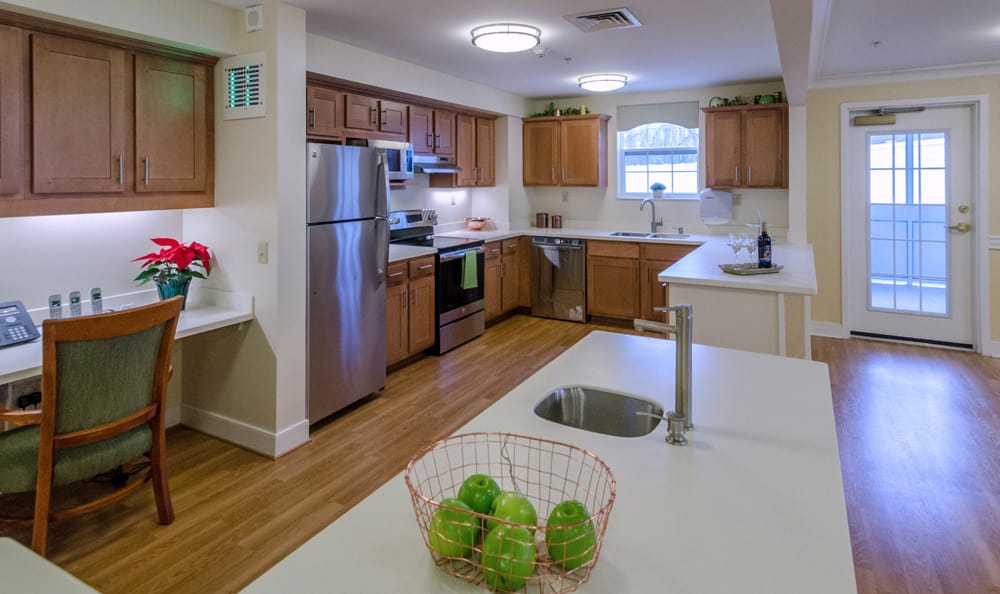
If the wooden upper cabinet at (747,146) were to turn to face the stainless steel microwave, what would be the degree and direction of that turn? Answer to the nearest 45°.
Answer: approximately 45° to its right

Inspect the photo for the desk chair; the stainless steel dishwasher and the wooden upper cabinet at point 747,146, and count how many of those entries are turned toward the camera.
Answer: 2

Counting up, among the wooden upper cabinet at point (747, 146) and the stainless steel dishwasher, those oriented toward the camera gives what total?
2

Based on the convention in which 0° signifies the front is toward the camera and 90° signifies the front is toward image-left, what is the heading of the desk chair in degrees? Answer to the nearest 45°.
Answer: approximately 135°
